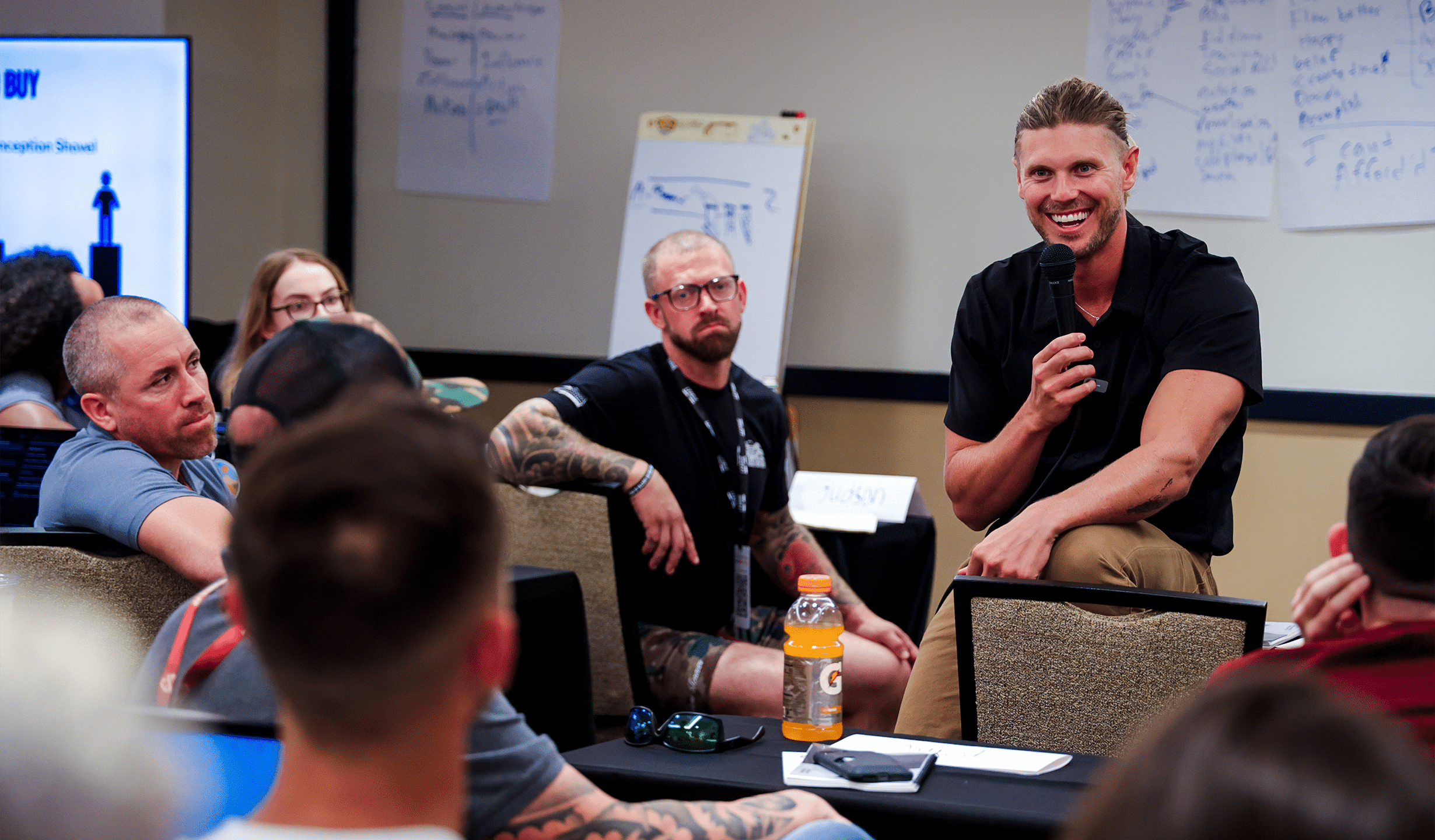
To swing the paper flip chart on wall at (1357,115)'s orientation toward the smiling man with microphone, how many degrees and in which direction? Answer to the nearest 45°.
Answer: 0° — it already faces them

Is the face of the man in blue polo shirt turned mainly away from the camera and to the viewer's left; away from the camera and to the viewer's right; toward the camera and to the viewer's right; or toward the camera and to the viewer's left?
toward the camera and to the viewer's right

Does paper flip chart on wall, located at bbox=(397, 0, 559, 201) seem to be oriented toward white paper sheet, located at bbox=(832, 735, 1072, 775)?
yes

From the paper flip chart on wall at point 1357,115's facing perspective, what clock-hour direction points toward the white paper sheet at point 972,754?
The white paper sheet is roughly at 12 o'clock from the paper flip chart on wall.

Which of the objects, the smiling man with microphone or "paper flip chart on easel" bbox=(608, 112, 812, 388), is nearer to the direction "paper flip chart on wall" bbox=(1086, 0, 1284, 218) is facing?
the smiling man with microphone

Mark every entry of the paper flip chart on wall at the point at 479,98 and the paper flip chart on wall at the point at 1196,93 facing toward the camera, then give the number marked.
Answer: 2

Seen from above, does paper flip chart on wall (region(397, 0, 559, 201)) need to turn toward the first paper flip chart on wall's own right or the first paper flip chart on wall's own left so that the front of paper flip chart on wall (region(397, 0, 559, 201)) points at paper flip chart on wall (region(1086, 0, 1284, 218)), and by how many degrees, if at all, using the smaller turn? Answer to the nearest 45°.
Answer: approximately 45° to the first paper flip chart on wall's own left

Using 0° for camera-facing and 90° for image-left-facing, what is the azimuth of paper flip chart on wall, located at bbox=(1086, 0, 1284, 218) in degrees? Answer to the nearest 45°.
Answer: approximately 0°

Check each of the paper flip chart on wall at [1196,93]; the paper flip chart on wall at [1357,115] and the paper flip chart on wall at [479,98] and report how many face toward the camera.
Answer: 3

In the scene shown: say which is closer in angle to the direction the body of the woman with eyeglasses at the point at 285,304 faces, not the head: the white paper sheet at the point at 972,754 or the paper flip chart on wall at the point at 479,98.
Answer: the white paper sheet

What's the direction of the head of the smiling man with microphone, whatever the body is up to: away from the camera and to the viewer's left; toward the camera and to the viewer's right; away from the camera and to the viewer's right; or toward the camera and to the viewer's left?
toward the camera and to the viewer's left

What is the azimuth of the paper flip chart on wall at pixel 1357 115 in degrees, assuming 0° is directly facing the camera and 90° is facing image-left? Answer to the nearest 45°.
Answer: approximately 0°

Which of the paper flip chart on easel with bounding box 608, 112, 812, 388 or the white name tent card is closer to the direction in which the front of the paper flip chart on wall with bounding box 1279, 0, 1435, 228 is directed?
the white name tent card

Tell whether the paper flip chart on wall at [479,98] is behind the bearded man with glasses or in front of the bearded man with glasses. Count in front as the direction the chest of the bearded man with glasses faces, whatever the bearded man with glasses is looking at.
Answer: behind
